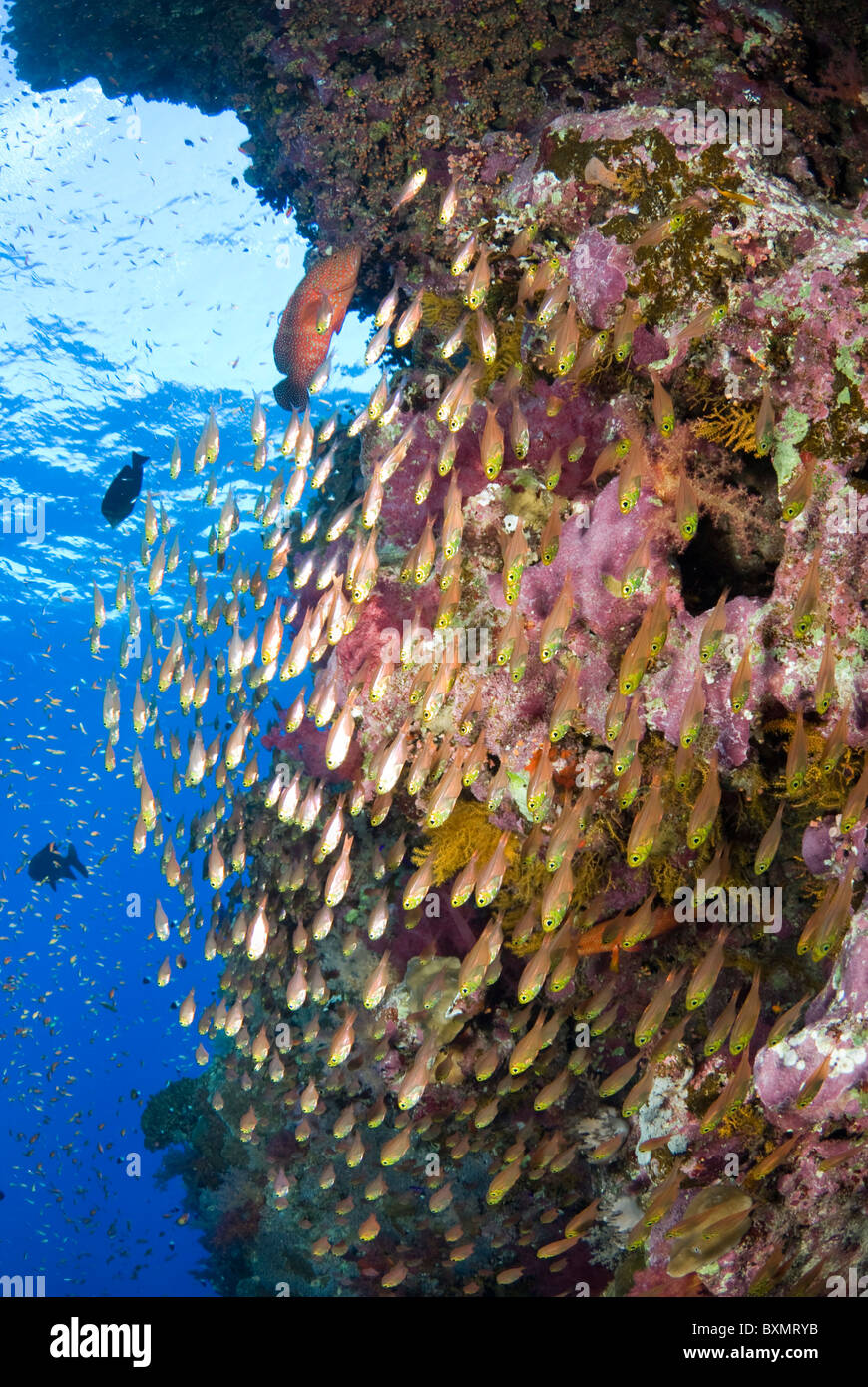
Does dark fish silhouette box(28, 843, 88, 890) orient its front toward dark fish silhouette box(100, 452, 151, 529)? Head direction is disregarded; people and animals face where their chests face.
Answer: no

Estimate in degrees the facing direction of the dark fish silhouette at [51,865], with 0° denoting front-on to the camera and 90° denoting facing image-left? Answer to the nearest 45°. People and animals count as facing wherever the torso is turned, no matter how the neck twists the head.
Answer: approximately 90°

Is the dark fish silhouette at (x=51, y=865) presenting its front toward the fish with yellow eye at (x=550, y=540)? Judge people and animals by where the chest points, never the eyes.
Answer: no

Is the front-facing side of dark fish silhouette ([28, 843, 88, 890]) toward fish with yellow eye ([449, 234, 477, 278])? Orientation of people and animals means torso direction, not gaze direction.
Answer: no

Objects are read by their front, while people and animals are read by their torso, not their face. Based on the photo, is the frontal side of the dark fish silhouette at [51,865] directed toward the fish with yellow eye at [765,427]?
no
